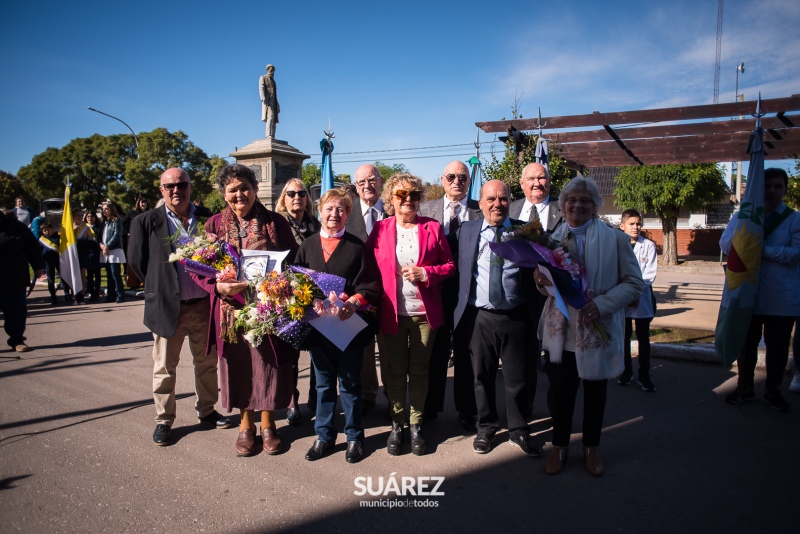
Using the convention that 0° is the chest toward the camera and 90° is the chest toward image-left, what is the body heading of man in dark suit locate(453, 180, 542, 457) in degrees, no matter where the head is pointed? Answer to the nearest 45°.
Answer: approximately 0°

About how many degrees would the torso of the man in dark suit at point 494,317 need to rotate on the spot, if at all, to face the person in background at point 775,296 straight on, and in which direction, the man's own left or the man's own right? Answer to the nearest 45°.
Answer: approximately 135° to the man's own left

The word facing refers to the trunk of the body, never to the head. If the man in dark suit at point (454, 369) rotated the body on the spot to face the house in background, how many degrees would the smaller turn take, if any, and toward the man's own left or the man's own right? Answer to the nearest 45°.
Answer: approximately 135° to the man's own left

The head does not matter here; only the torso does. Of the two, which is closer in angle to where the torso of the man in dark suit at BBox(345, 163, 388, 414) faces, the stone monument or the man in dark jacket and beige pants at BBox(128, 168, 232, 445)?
the man in dark jacket and beige pants
